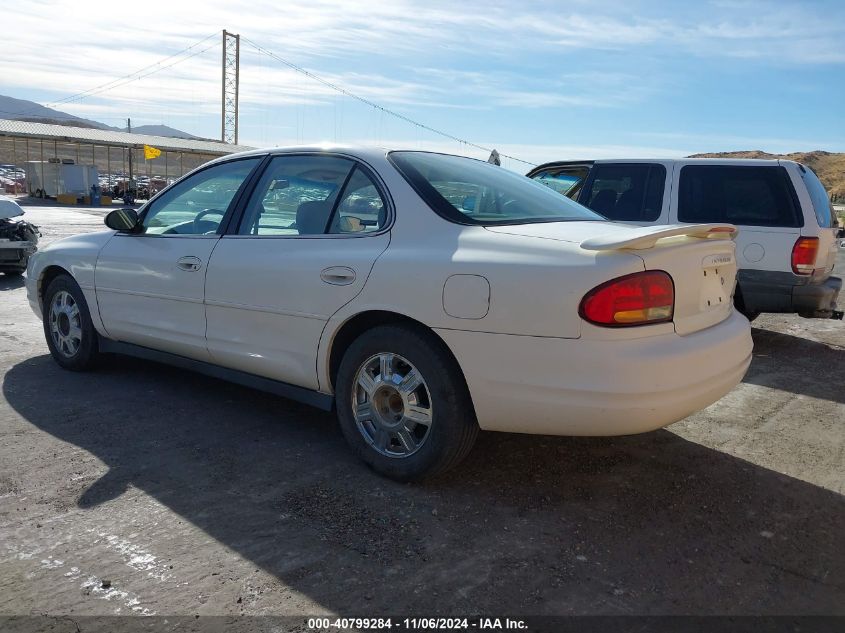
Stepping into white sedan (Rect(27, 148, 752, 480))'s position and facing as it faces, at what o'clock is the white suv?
The white suv is roughly at 3 o'clock from the white sedan.

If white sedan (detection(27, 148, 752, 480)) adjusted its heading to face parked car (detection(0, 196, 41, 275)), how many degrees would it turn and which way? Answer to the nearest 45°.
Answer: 0° — it already faces it

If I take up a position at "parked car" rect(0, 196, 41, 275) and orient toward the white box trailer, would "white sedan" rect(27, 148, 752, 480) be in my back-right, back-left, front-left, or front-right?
back-right

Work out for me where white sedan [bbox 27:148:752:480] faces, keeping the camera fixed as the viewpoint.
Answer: facing away from the viewer and to the left of the viewer

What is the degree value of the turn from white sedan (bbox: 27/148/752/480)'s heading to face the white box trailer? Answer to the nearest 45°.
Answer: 0° — it already faces it

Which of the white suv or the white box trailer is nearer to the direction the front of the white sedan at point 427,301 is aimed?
the white box trailer
